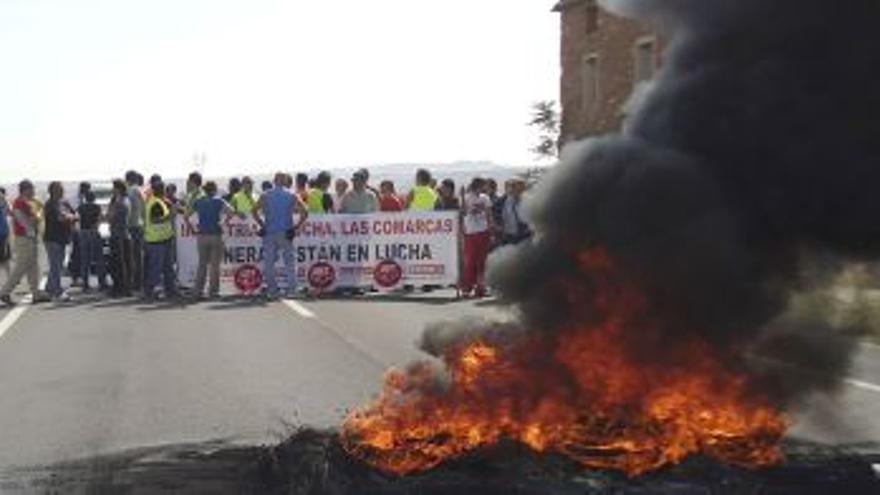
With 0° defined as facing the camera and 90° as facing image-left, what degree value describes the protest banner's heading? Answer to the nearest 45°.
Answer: approximately 0°

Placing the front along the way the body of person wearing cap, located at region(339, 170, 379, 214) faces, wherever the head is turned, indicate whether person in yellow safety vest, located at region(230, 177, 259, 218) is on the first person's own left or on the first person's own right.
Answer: on the first person's own right

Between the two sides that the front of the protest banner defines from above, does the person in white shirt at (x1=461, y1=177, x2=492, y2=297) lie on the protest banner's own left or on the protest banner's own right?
on the protest banner's own left

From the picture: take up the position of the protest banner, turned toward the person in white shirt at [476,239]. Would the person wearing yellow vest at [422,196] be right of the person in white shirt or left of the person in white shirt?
left

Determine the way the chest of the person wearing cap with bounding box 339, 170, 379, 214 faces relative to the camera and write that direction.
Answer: toward the camera

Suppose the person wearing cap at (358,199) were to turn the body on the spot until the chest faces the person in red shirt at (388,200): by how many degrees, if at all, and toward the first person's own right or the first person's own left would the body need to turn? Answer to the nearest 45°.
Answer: approximately 135° to the first person's own left

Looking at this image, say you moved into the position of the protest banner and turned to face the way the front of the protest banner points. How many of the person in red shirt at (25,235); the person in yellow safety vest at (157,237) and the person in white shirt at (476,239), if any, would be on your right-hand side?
2

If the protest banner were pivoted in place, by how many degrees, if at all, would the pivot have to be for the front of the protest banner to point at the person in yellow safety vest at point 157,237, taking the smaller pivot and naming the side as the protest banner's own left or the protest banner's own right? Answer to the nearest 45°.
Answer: approximately 90° to the protest banner's own right

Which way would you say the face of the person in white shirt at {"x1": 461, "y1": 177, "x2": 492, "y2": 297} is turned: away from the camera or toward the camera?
toward the camera
